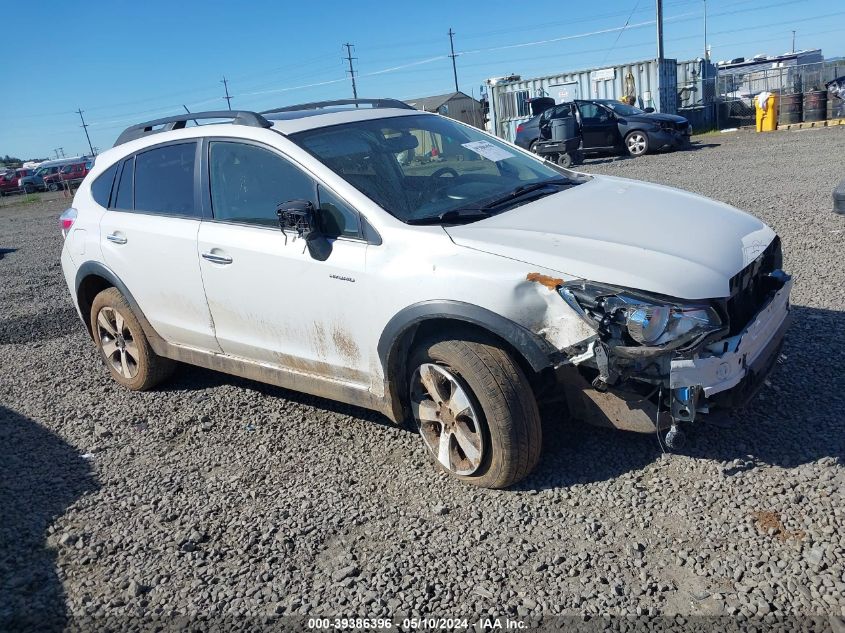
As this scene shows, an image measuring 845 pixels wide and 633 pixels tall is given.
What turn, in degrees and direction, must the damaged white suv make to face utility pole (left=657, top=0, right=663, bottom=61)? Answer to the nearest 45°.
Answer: approximately 135° to its left

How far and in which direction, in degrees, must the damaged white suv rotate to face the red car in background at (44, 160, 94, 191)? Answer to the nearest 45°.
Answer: approximately 180°

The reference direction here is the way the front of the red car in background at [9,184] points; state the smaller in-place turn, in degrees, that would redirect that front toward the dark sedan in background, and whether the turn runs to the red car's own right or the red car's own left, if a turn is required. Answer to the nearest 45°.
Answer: approximately 90° to the red car's own left

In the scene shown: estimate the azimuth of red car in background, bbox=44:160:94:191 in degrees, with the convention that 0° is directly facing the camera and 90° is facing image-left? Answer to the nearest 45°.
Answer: approximately 45°

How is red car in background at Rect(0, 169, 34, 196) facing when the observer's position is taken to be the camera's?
facing the viewer and to the left of the viewer

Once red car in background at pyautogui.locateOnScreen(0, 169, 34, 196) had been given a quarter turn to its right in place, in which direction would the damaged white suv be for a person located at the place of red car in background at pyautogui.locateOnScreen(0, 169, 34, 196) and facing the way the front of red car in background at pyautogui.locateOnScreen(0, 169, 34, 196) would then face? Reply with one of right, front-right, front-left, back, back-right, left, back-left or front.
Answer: back-left

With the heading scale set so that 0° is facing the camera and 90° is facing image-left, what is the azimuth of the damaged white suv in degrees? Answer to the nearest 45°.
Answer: approximately 315°

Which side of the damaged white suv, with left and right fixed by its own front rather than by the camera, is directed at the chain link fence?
left

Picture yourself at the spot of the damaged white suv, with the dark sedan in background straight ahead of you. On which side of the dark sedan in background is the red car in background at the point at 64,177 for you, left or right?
left

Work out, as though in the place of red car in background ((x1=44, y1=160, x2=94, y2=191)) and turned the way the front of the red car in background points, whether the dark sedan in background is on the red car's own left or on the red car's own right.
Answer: on the red car's own left

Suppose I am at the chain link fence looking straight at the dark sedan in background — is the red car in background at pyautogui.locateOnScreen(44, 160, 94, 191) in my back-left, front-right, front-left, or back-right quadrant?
front-right
